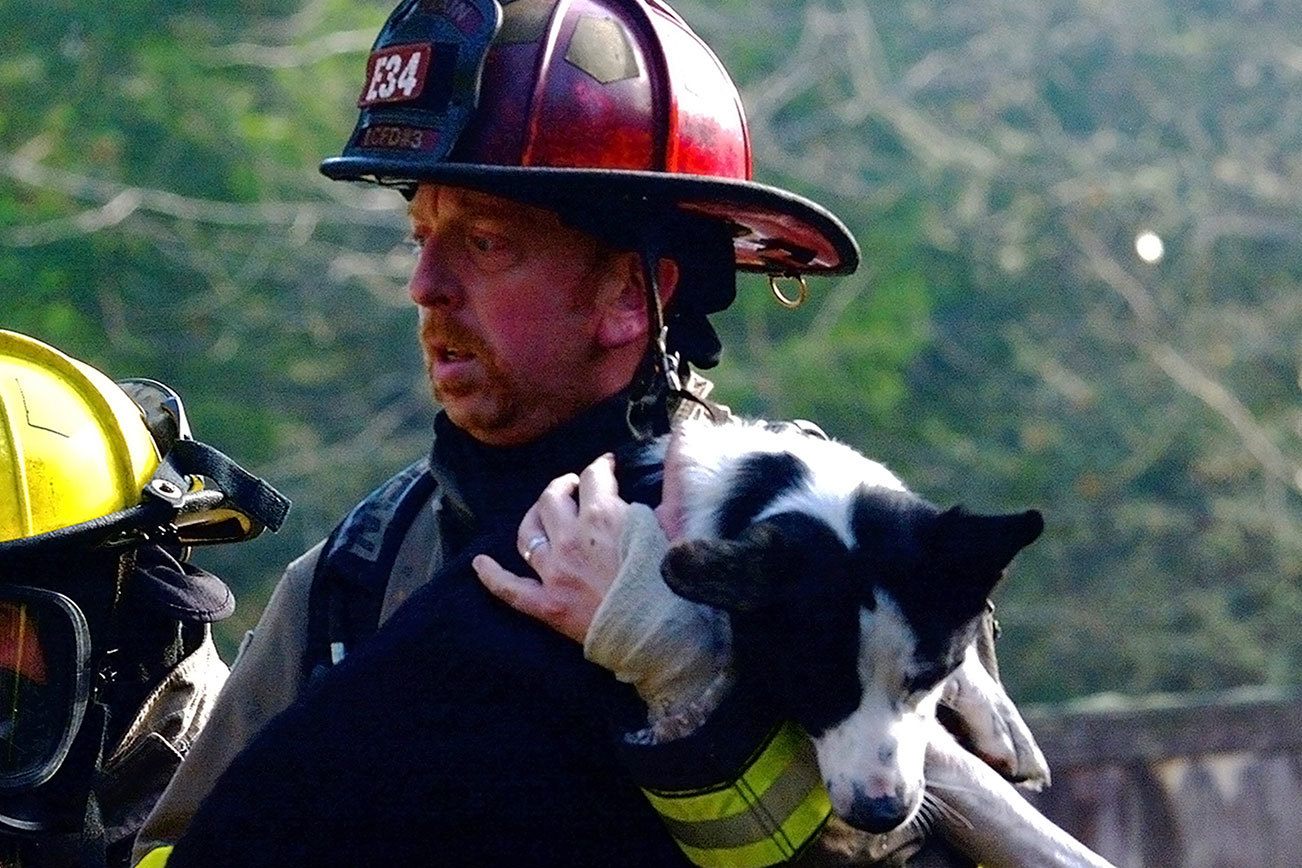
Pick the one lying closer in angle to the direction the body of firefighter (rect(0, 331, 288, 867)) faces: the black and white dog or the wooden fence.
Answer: the black and white dog

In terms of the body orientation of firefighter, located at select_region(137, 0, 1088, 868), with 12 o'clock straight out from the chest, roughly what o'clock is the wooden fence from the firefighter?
The wooden fence is roughly at 6 o'clock from the firefighter.

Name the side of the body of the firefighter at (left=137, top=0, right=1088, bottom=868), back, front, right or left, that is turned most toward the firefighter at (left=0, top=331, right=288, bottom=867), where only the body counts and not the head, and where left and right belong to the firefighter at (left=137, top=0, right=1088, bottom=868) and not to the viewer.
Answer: right

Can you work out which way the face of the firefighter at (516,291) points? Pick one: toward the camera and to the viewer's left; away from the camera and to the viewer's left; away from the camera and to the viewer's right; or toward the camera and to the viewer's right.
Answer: toward the camera and to the viewer's left
